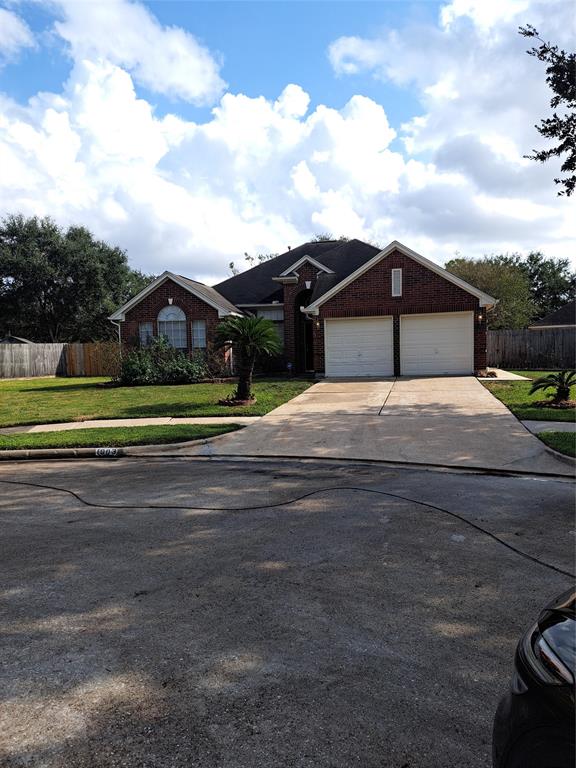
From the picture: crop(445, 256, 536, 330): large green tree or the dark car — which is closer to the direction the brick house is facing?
the dark car

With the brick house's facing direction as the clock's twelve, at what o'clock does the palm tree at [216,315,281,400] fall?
The palm tree is roughly at 1 o'clock from the brick house.

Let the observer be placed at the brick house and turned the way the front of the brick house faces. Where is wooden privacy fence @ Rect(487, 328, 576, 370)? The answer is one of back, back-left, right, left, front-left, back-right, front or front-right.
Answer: back-left

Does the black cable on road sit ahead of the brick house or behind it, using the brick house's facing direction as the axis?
ahead

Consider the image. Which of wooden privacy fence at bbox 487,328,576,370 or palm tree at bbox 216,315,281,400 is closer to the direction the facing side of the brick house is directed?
the palm tree

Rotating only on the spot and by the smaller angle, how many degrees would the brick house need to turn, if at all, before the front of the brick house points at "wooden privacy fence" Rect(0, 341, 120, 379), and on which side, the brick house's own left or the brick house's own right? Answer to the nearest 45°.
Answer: approximately 135° to the brick house's own right

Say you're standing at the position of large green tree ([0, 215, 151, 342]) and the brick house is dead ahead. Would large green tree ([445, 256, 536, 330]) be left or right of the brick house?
left

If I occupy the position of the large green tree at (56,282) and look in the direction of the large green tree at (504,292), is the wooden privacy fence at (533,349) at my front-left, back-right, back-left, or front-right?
front-right

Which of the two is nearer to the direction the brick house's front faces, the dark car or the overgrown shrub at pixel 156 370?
the dark car

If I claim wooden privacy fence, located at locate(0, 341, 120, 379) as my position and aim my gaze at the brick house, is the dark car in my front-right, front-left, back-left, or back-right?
front-right

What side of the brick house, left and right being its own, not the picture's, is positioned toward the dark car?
front

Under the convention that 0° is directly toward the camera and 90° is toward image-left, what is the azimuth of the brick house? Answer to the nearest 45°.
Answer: approximately 0°

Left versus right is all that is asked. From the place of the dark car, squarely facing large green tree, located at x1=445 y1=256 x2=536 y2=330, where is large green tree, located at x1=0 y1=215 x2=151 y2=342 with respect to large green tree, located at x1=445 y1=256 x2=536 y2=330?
left

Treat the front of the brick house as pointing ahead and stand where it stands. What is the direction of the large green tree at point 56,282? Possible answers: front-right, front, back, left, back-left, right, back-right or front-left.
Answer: back-right

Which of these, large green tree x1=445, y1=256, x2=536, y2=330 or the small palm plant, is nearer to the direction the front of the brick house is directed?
the small palm plant
